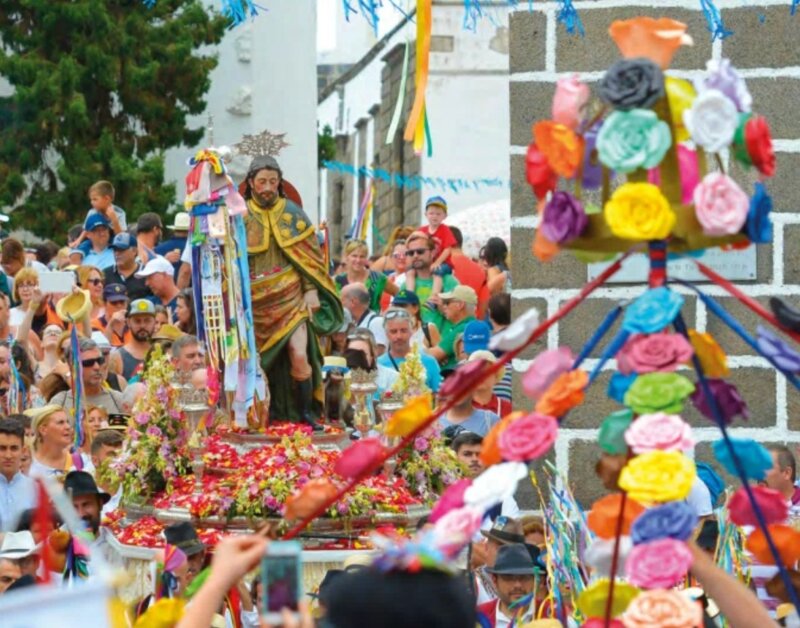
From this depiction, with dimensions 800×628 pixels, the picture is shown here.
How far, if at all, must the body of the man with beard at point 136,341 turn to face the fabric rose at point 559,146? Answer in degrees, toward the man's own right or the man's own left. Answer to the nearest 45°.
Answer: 0° — they already face it

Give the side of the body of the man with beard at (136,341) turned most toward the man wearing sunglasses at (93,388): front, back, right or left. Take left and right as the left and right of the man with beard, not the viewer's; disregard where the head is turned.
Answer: front

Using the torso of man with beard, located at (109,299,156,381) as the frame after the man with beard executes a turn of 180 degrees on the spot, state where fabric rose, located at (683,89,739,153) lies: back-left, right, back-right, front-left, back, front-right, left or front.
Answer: back

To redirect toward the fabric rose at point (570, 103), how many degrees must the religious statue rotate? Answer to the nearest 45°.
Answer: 0° — it already faces it

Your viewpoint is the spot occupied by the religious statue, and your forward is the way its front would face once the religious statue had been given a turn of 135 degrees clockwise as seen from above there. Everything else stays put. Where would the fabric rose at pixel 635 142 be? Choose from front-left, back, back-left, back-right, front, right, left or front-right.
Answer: back-left

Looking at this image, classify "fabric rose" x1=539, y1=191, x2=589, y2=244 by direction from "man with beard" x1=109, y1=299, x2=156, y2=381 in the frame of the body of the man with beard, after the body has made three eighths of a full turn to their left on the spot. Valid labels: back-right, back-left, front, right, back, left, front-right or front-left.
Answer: back-right

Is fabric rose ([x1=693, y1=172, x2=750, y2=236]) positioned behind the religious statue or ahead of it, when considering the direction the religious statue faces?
ahead

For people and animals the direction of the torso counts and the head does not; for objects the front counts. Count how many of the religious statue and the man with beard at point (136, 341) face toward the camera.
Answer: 2

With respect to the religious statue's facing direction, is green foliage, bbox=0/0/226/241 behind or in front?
behind

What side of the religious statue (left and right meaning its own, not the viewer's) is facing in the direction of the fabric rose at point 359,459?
front

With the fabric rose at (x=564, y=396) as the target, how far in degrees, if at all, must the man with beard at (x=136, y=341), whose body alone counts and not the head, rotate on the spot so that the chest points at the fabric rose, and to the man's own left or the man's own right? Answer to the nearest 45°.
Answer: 0° — they already face it

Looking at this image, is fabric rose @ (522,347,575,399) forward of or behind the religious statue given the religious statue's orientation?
forward

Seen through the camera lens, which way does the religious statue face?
facing the viewer

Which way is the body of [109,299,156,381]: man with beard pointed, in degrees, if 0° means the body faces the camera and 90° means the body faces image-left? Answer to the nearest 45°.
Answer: approximately 0°

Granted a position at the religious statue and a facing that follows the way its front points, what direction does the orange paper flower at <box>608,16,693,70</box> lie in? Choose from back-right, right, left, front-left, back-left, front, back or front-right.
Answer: front

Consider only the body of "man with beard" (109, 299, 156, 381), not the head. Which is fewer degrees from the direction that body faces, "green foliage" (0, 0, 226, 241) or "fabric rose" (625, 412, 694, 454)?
the fabric rose
